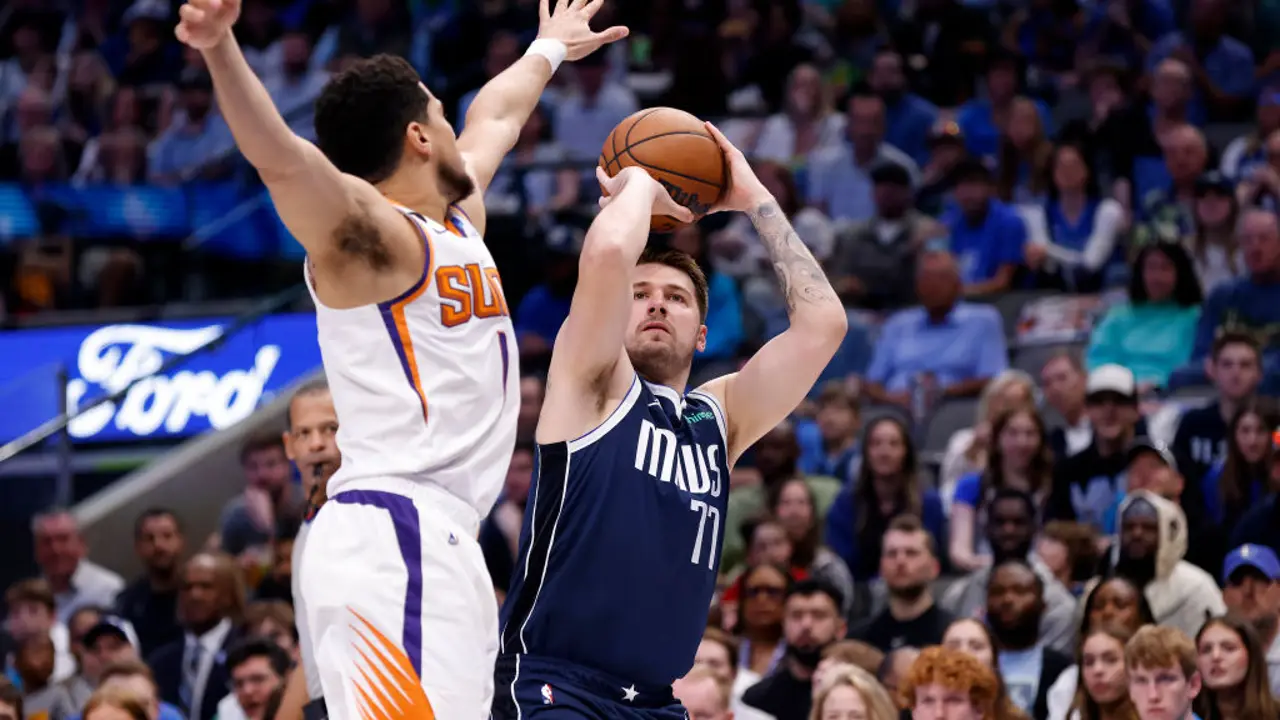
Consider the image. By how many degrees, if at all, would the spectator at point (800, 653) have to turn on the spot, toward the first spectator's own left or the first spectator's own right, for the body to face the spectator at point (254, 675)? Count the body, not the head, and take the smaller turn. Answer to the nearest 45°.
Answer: approximately 90° to the first spectator's own right

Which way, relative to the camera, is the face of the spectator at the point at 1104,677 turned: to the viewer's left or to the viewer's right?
to the viewer's left

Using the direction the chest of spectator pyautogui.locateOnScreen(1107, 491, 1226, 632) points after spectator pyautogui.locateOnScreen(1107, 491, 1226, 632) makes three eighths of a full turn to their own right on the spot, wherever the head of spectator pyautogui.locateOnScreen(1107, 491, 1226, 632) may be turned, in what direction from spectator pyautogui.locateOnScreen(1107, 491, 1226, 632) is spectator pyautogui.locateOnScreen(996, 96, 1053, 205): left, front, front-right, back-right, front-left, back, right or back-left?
front

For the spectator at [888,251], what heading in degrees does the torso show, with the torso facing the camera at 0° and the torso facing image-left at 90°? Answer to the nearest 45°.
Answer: approximately 0°

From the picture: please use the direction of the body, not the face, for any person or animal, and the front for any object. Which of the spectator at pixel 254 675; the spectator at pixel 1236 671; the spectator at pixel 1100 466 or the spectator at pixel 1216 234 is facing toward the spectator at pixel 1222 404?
the spectator at pixel 1216 234

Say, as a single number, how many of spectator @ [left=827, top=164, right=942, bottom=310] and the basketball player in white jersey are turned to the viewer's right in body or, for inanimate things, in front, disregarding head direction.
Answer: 1

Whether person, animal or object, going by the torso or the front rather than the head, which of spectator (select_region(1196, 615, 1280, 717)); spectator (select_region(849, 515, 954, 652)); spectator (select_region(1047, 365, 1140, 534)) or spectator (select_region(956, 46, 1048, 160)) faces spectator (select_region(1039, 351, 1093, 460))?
spectator (select_region(956, 46, 1048, 160))

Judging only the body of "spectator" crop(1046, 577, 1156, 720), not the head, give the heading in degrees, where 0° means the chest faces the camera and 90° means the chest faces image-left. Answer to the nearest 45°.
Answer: approximately 0°

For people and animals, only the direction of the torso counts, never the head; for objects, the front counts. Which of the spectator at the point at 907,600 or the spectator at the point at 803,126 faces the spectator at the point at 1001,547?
the spectator at the point at 803,126

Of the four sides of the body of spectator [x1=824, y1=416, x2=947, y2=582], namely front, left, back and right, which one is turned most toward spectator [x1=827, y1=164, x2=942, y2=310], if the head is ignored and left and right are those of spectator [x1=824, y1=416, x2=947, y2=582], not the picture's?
back

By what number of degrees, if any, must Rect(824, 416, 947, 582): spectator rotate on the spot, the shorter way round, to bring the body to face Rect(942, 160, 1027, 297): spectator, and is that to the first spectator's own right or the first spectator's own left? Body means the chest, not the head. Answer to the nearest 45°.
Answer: approximately 180°
